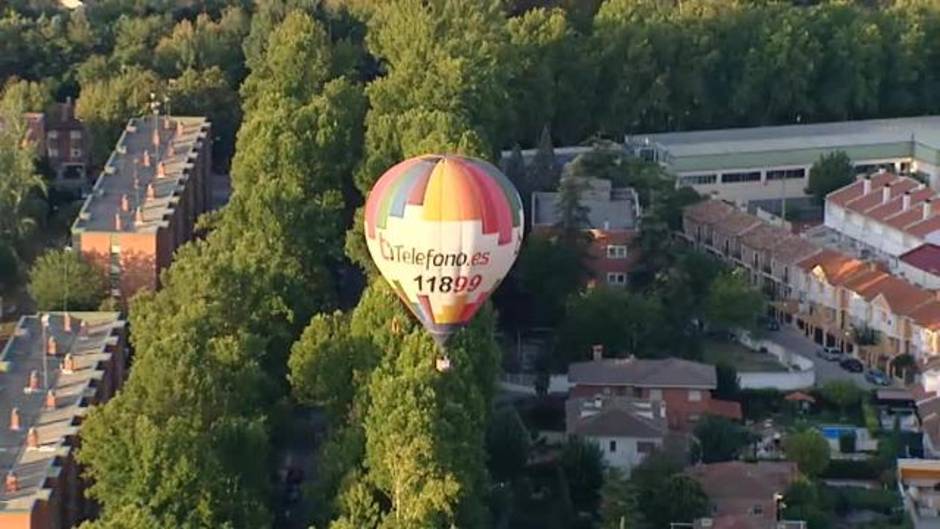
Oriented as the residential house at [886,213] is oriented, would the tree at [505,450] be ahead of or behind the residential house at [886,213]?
ahead

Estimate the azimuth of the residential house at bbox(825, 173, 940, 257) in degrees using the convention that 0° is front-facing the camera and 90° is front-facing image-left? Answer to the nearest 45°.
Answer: approximately 45°

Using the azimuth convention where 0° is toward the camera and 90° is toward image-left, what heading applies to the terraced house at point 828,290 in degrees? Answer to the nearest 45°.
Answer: approximately 45°

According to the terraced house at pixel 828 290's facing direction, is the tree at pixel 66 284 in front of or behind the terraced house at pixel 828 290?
in front

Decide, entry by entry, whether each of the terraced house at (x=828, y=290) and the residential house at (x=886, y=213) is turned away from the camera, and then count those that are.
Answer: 0

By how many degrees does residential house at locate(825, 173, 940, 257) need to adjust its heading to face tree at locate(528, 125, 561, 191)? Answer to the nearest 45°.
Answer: approximately 45° to its right

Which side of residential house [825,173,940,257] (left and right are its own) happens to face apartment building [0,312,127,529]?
front

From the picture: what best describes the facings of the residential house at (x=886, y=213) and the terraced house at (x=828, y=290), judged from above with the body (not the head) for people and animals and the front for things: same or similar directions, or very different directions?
same or similar directions

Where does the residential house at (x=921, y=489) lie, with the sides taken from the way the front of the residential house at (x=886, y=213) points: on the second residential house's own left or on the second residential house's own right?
on the second residential house's own left
